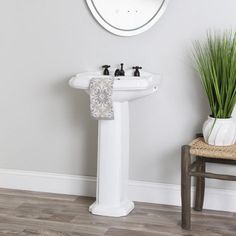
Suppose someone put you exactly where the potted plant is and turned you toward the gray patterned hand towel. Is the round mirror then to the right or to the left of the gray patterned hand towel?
right

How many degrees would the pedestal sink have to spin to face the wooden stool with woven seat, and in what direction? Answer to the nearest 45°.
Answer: approximately 90° to its left

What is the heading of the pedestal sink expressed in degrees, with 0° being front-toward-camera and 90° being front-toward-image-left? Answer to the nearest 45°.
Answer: approximately 45°

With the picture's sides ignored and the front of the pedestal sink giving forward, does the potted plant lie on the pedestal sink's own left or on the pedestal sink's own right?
on the pedestal sink's own left
